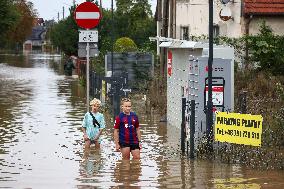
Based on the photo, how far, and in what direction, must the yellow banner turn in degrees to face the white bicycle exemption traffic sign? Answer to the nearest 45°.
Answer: approximately 135° to its right

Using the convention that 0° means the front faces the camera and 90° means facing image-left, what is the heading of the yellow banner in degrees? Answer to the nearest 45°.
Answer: approximately 0°
